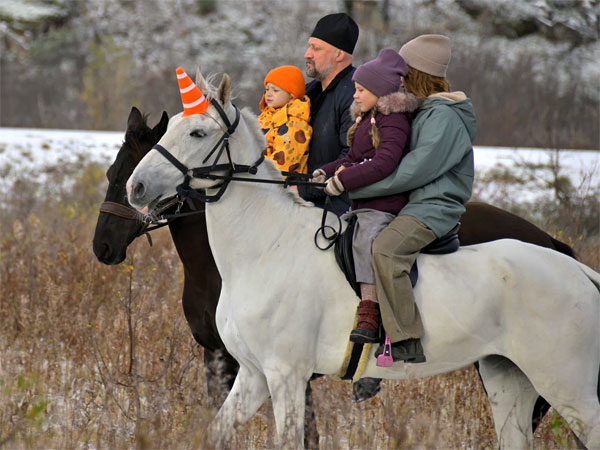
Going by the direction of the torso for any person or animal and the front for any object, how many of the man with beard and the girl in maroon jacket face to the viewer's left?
2

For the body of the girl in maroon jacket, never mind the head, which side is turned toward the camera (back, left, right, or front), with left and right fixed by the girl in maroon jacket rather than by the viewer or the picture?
left

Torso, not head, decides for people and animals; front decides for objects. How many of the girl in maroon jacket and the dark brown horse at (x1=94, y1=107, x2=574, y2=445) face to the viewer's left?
2

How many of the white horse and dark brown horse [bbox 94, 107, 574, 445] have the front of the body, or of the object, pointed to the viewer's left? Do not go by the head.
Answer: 2

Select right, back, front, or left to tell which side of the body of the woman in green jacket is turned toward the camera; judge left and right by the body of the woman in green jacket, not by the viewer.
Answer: left

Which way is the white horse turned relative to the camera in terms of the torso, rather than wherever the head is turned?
to the viewer's left

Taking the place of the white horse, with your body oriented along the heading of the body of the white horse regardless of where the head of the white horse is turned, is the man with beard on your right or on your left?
on your right

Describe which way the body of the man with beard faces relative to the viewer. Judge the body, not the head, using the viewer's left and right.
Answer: facing to the left of the viewer

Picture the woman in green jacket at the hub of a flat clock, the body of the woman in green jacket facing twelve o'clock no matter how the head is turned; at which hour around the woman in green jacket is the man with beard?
The man with beard is roughly at 2 o'clock from the woman in green jacket.

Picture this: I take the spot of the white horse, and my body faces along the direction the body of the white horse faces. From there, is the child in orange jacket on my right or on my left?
on my right

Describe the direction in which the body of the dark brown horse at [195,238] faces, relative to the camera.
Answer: to the viewer's left

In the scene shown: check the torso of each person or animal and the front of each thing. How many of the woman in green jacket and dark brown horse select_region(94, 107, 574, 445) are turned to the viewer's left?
2

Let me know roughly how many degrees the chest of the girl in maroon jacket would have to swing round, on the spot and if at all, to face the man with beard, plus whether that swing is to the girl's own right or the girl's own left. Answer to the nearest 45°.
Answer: approximately 90° to the girl's own right
